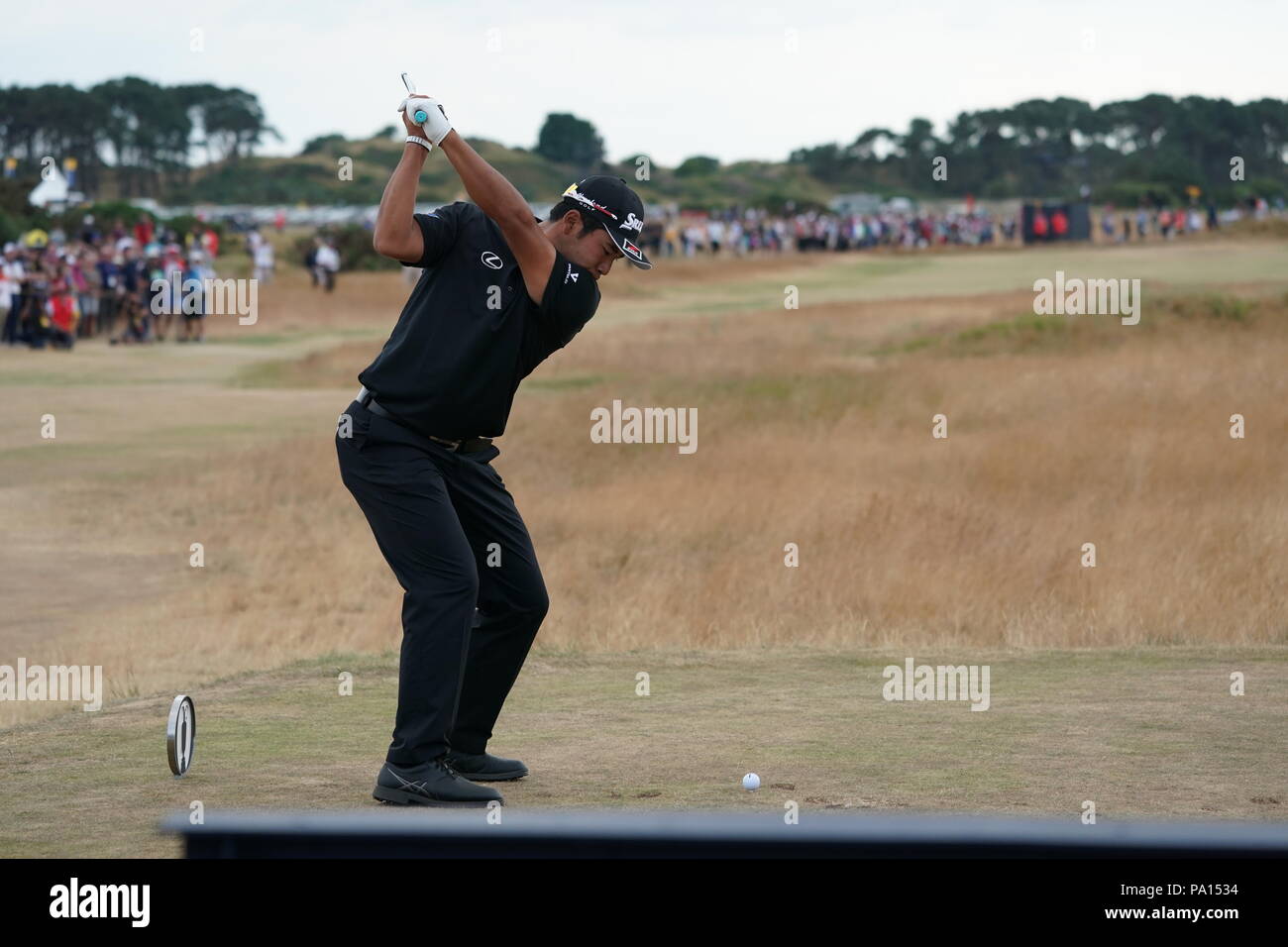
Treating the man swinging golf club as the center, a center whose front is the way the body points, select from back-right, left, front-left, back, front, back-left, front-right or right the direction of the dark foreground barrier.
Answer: front-right

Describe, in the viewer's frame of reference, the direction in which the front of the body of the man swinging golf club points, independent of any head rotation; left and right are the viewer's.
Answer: facing the viewer and to the right of the viewer
